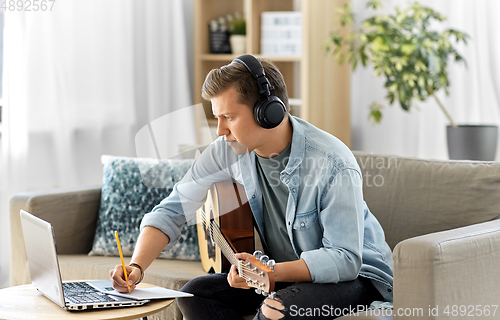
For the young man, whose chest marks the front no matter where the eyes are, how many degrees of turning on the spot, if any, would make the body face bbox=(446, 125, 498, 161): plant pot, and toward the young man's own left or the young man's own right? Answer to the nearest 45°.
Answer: approximately 180°

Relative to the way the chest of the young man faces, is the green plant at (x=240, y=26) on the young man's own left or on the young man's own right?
on the young man's own right

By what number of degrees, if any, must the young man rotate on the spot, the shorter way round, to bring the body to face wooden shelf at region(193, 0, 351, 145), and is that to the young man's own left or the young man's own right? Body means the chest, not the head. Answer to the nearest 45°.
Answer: approximately 135° to the young man's own right

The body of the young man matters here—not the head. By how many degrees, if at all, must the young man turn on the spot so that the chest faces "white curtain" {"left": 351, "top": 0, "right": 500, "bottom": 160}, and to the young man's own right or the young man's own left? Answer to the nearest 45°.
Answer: approximately 180°

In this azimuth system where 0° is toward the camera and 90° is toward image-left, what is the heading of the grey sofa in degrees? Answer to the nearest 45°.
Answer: approximately 45°

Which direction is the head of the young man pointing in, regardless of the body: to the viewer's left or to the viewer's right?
to the viewer's left

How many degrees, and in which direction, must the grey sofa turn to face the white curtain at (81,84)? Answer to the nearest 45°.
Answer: approximately 90° to its right

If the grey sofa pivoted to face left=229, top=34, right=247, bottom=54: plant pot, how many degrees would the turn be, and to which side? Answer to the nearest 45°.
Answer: approximately 135° to its right
